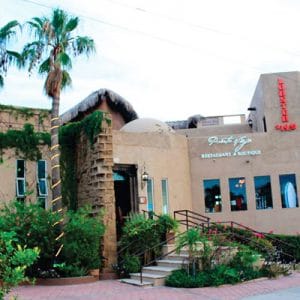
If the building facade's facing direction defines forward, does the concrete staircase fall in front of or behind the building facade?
in front

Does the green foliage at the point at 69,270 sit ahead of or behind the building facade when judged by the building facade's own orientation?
ahead

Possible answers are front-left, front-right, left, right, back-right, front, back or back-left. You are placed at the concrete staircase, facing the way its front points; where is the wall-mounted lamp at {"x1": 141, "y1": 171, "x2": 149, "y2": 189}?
back-right

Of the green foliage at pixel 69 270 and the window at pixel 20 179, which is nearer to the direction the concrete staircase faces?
the green foliage

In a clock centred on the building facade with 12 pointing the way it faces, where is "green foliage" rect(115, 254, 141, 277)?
The green foliage is roughly at 1 o'clock from the building facade.

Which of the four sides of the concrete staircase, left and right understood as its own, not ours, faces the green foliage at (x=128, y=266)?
right

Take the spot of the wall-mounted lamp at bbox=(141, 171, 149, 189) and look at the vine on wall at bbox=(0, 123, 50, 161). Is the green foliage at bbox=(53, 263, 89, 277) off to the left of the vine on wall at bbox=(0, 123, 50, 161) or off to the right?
left

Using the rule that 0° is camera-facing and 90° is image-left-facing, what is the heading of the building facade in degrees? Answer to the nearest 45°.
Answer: approximately 0°

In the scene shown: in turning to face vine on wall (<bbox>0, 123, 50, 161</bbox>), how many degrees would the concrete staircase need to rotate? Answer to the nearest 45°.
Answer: approximately 90° to its right

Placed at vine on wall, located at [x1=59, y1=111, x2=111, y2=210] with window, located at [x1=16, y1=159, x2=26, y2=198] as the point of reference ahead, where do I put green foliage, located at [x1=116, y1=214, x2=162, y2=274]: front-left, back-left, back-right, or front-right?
back-left

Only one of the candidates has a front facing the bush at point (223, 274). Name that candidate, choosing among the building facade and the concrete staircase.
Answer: the building facade

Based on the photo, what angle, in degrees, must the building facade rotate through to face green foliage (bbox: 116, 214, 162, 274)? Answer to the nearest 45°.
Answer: approximately 45° to its right
